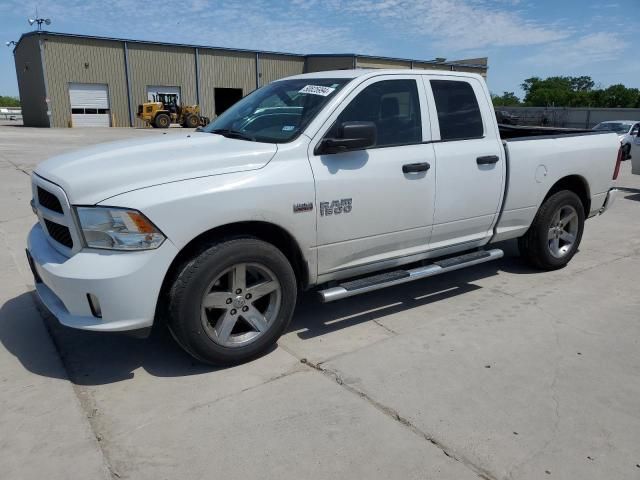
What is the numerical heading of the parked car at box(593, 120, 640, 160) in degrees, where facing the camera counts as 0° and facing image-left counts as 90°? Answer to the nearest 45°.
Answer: approximately 45°

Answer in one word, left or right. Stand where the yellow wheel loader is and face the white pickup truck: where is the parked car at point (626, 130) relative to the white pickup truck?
left

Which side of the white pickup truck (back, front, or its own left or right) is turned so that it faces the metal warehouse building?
right

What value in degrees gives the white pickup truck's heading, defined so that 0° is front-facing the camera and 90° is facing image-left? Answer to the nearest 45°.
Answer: approximately 45°

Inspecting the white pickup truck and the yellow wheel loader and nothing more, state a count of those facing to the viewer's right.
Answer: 1

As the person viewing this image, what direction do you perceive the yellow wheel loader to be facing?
facing to the right of the viewer

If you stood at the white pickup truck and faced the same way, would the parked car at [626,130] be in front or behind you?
behind

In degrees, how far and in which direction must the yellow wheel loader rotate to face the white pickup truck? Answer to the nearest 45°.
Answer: approximately 90° to its right
